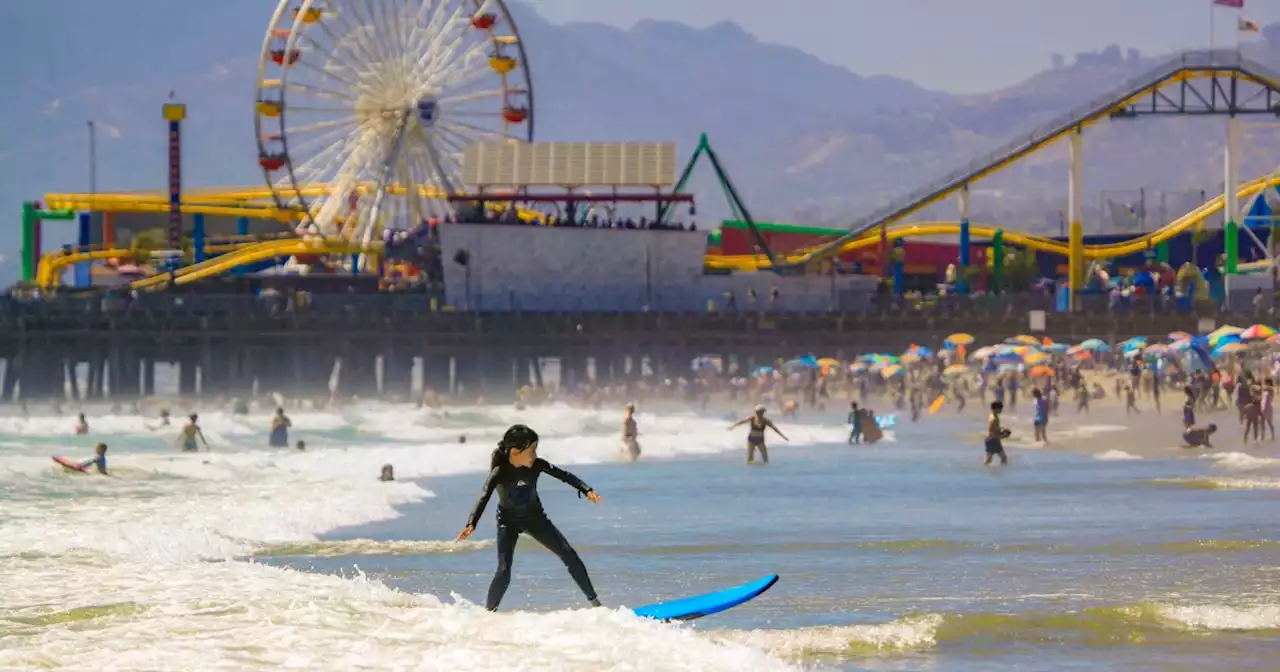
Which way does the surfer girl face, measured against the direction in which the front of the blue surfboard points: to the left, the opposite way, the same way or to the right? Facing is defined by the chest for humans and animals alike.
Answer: to the right

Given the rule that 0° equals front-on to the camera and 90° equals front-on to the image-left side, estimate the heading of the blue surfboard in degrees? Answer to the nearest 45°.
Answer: approximately 270°

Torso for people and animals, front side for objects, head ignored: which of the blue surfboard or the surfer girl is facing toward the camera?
the surfer girl

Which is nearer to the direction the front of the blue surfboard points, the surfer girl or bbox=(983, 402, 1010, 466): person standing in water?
the person standing in water

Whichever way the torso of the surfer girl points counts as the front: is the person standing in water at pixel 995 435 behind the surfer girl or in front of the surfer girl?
behind

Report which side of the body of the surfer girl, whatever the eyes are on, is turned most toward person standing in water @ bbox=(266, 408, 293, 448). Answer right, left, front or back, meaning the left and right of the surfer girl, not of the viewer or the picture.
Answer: back

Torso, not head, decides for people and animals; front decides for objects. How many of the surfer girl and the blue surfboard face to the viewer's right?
1

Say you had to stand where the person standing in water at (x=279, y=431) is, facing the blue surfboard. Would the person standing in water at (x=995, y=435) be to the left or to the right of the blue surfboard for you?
left

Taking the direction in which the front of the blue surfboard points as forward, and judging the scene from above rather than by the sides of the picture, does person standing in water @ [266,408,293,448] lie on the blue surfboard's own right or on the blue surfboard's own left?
on the blue surfboard's own left

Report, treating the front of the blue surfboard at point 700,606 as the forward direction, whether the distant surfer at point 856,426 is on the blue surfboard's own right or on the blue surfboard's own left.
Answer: on the blue surfboard's own left

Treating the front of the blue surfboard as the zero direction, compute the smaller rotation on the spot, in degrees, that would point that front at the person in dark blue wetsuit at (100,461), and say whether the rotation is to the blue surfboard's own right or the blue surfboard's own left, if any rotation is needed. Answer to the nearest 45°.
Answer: approximately 135° to the blue surfboard's own left

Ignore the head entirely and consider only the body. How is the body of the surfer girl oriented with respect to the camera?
toward the camera
